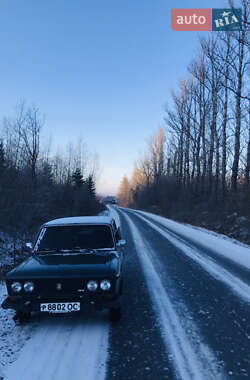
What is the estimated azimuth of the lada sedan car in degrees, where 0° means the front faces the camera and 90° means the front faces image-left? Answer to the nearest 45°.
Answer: approximately 0°
